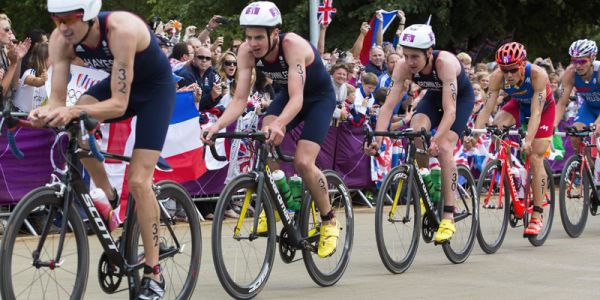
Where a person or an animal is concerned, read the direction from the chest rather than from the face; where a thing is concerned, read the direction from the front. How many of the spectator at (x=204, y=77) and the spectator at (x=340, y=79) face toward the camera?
2

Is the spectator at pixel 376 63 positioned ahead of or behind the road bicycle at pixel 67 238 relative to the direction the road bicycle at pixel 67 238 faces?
behind

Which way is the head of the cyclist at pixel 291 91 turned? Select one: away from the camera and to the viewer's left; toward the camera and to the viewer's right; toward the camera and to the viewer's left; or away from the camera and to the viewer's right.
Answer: toward the camera and to the viewer's left

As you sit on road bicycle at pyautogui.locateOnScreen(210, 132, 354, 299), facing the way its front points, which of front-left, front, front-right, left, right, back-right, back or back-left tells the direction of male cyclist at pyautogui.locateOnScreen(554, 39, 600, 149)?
back

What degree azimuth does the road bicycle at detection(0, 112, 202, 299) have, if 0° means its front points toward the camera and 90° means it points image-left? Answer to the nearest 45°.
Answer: approximately 45°

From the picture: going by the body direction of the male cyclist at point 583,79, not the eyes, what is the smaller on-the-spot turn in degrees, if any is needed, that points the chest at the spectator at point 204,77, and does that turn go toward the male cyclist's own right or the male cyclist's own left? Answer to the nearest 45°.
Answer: approximately 45° to the male cyclist's own right

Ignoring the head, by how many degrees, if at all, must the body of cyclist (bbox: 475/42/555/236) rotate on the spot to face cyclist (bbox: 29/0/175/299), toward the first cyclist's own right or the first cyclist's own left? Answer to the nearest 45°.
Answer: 0° — they already face them

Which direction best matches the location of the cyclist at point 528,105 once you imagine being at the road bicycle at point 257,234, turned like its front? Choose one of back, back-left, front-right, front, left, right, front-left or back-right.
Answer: back

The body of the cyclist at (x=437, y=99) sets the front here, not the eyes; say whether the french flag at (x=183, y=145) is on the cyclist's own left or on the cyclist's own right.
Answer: on the cyclist's own right

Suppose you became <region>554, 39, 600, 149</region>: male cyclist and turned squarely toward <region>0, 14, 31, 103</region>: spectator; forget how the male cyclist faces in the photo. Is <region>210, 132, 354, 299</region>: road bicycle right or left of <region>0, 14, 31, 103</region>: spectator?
left

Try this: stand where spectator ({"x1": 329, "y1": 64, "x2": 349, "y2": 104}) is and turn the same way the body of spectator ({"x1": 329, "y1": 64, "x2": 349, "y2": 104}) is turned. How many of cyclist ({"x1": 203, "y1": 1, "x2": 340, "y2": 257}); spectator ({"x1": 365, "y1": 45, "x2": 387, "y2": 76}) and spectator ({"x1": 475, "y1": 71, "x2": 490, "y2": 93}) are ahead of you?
1

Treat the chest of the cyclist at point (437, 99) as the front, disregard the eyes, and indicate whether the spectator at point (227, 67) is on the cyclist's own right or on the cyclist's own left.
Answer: on the cyclist's own right

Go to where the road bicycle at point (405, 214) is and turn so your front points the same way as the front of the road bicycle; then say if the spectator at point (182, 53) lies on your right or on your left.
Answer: on your right
